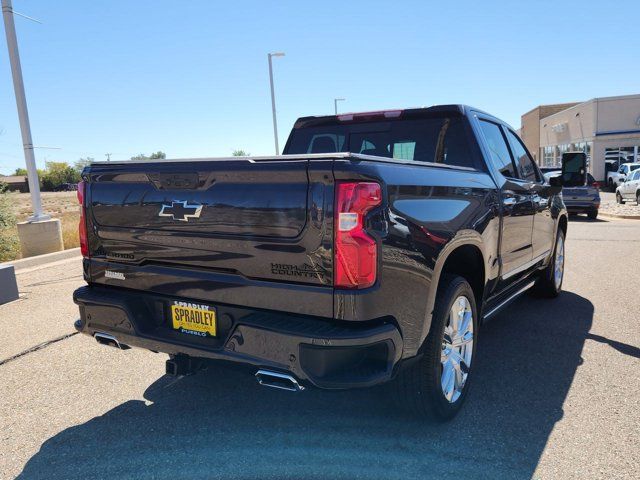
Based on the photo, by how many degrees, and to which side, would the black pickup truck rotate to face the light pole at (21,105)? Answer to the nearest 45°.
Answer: approximately 90° to its left

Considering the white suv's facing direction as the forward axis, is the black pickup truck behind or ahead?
ahead

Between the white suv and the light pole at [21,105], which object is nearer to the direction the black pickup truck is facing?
the white suv

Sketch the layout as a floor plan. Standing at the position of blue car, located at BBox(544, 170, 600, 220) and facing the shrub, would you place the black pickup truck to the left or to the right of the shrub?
left

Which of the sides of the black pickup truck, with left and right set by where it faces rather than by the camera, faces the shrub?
left

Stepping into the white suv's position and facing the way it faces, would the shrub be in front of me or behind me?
in front

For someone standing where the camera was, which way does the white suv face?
facing the viewer and to the left of the viewer

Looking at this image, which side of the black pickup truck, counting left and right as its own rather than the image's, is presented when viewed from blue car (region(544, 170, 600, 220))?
front

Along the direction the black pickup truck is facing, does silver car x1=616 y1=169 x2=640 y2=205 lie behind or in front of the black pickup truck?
in front

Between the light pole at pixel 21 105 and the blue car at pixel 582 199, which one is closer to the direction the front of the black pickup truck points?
the blue car

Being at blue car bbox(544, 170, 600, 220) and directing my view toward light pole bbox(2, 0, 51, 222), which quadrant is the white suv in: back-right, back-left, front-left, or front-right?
back-right

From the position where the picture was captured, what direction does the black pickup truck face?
facing away from the viewer and to the right of the viewer
